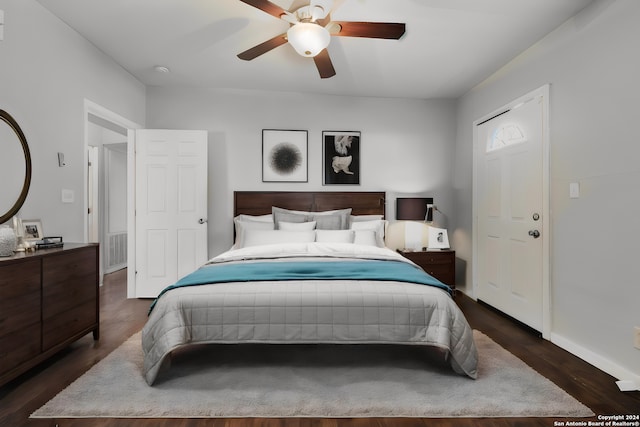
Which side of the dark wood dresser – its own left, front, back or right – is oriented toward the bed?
front

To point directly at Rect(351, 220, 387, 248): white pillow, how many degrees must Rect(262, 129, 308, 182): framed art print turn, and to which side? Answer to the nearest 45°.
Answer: approximately 45° to its left

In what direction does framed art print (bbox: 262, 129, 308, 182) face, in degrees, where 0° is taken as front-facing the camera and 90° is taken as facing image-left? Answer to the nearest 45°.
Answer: approximately 0°

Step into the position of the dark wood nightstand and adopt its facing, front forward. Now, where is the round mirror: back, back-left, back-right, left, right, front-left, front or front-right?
front-right

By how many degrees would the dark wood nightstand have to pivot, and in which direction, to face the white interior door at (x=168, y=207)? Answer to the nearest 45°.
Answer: approximately 90° to its right

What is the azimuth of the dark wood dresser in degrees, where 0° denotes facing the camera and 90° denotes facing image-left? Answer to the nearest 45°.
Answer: approximately 315°

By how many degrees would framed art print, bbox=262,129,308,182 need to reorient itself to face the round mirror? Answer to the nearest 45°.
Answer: approximately 45° to its right

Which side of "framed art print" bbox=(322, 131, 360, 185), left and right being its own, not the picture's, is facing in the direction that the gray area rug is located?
front

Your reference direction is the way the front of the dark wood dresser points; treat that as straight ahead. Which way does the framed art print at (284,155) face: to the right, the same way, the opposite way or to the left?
to the right

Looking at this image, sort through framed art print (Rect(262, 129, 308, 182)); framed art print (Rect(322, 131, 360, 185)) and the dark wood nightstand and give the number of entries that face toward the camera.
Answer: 3

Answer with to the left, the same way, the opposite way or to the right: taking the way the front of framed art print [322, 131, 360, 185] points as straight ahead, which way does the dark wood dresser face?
to the left
